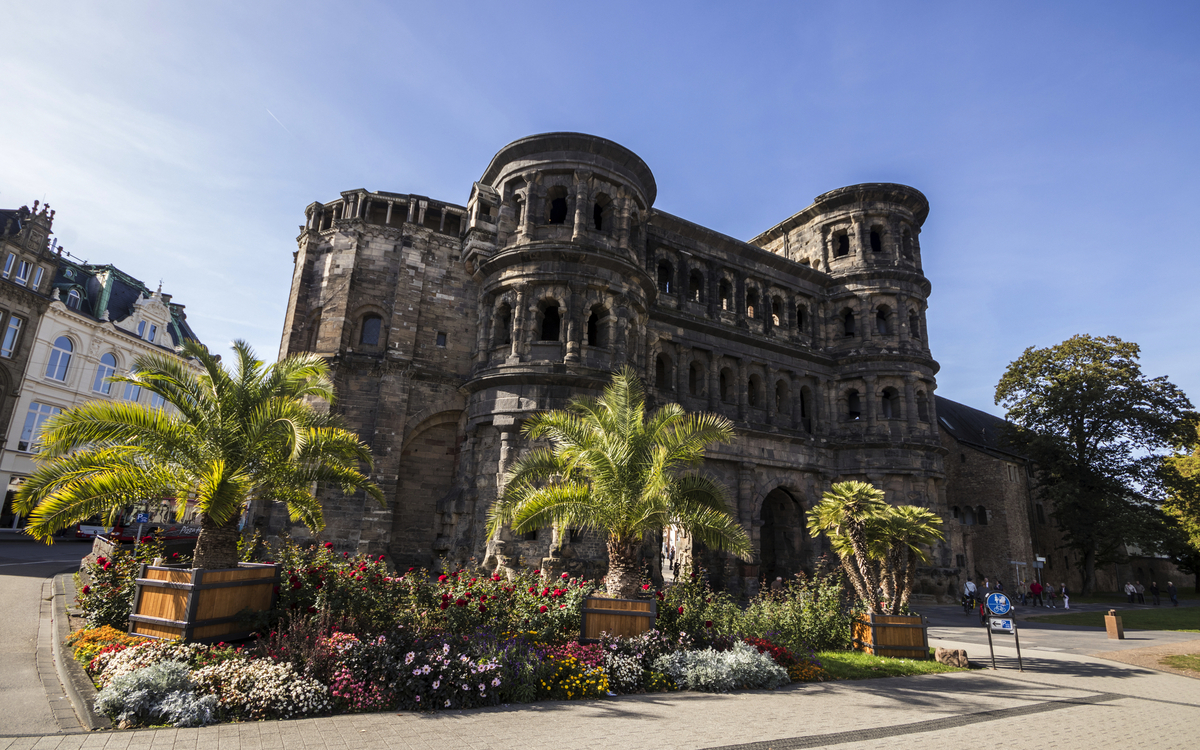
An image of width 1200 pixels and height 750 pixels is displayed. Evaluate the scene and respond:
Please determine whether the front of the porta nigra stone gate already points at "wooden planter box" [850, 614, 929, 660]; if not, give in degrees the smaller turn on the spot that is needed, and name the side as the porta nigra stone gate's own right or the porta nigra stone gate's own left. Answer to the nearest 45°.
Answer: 0° — it already faces it

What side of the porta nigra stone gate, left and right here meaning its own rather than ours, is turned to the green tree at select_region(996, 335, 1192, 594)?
left

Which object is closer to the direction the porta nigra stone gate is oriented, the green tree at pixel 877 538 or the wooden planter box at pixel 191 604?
the green tree

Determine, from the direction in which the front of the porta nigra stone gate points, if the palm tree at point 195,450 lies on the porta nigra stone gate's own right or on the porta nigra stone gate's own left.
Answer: on the porta nigra stone gate's own right

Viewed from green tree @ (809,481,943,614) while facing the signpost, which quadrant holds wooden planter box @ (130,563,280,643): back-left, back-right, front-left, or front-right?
back-right

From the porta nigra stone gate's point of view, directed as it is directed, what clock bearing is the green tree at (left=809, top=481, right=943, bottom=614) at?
The green tree is roughly at 12 o'clock from the porta nigra stone gate.

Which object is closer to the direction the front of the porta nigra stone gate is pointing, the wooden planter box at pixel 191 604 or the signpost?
the signpost

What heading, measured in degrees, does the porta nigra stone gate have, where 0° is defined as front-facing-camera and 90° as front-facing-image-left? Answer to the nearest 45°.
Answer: approximately 315°
